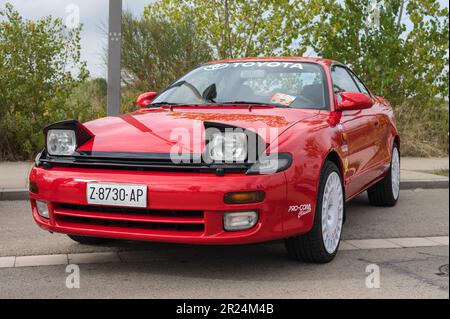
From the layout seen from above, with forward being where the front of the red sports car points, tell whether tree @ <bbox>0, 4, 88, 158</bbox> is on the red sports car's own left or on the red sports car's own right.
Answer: on the red sports car's own right

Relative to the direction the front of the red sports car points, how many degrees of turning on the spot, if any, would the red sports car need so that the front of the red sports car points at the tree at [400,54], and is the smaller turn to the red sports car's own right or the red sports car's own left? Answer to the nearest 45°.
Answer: approximately 135° to the red sports car's own right

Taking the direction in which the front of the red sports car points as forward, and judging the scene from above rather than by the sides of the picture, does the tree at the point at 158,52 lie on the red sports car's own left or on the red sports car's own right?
on the red sports car's own right

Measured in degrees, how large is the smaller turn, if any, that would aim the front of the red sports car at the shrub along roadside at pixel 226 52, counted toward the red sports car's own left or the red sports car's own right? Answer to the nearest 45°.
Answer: approximately 135° to the red sports car's own right

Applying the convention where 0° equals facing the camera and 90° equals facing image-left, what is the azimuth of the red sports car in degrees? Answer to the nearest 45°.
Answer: approximately 45°

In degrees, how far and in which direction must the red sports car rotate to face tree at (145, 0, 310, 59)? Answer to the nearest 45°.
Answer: approximately 135° to its right
